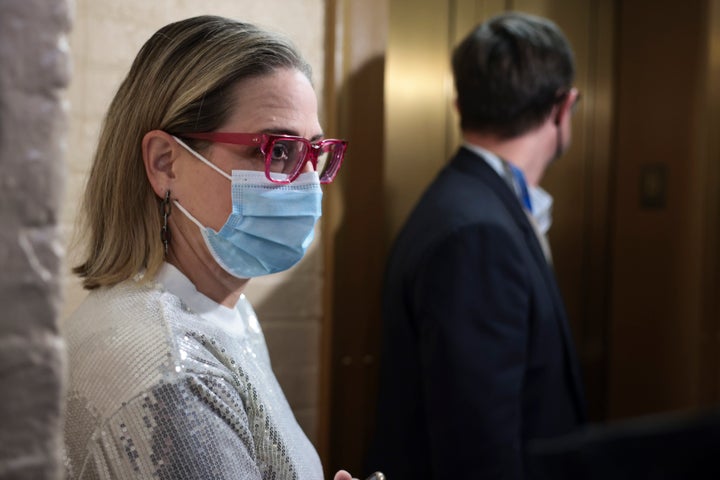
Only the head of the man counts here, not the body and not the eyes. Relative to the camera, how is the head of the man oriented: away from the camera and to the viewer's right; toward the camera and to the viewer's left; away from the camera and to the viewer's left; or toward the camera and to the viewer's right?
away from the camera and to the viewer's right

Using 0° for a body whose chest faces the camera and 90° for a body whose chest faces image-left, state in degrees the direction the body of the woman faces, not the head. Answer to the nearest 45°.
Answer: approximately 270°

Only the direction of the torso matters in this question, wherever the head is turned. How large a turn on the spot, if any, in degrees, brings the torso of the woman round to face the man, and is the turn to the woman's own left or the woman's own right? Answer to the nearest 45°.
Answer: approximately 45° to the woman's own left

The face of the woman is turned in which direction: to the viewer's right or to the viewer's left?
to the viewer's right
